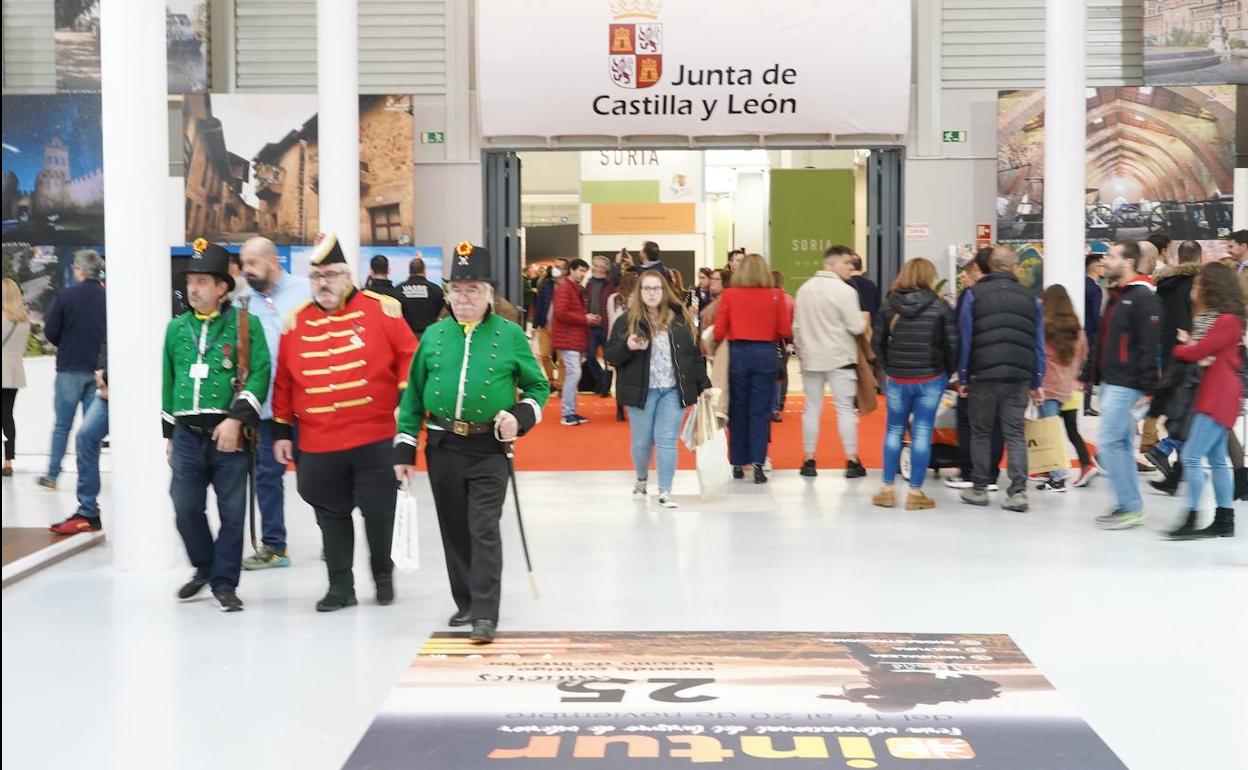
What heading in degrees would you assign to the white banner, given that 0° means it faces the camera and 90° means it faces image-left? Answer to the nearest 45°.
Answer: approximately 0°

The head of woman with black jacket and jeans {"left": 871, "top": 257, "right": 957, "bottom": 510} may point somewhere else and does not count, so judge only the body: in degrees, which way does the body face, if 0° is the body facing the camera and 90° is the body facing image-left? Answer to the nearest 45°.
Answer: approximately 180°

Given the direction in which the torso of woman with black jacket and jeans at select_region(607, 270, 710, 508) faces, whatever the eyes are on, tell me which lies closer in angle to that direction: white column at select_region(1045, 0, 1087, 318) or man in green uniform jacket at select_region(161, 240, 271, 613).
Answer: the man in green uniform jacket

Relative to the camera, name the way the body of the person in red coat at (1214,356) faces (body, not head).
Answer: to the viewer's left

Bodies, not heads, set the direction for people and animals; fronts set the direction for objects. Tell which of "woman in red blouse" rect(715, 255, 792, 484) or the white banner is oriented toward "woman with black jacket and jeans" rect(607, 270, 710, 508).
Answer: the white banner

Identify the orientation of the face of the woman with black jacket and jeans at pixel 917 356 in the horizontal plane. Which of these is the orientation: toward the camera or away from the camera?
away from the camera

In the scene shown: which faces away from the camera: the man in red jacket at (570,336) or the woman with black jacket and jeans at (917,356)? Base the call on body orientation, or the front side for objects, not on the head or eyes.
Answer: the woman with black jacket and jeans

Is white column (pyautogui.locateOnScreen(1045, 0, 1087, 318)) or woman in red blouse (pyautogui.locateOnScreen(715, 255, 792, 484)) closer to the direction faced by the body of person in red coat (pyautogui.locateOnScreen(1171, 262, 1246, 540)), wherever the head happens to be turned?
the woman in red blouse

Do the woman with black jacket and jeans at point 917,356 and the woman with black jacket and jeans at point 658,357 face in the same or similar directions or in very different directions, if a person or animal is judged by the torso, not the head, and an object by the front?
very different directions

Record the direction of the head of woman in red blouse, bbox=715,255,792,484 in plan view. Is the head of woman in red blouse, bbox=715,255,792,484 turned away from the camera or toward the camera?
away from the camera
